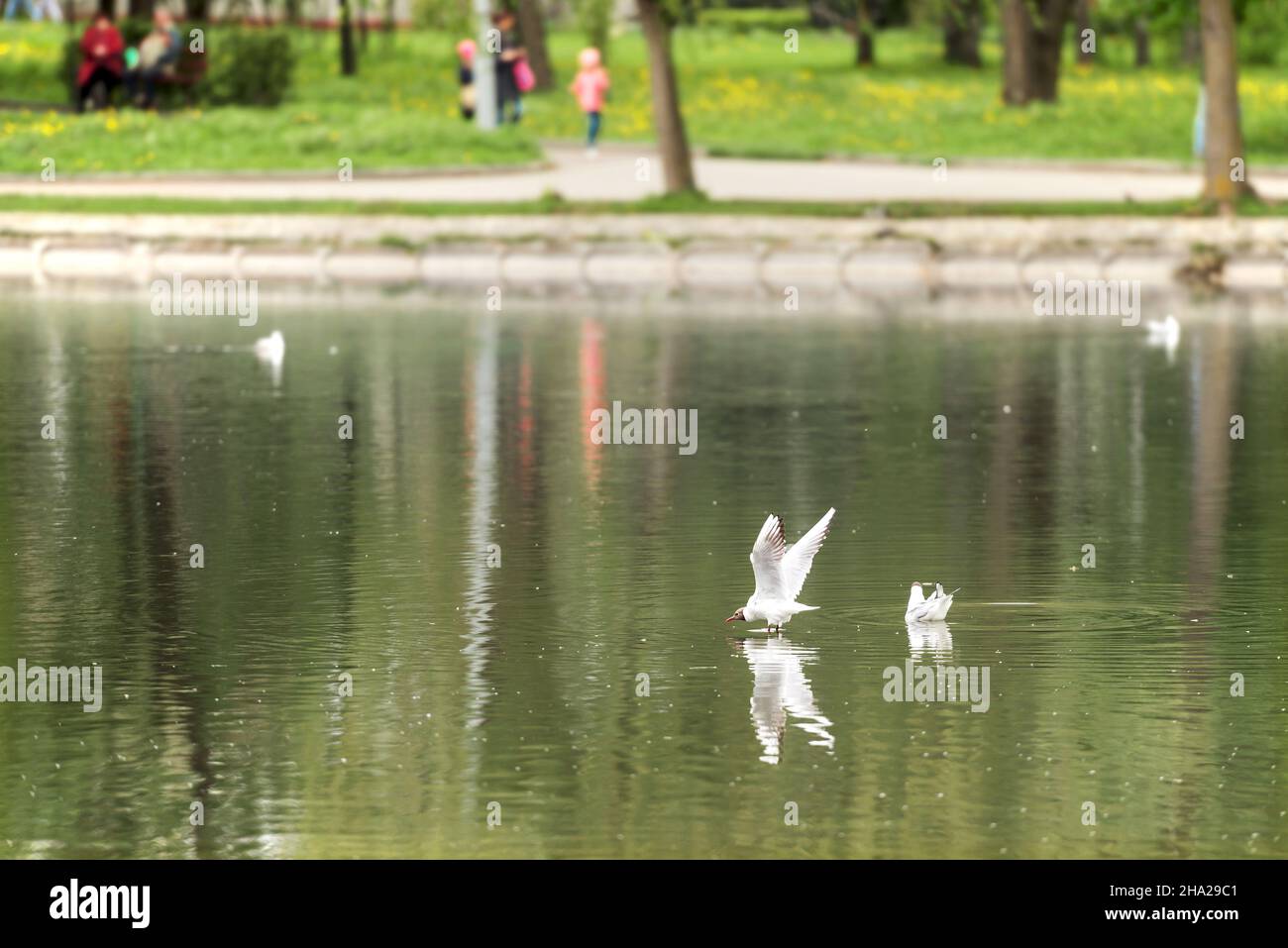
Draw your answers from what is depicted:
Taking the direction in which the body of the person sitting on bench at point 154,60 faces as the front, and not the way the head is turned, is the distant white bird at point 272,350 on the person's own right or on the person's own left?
on the person's own left

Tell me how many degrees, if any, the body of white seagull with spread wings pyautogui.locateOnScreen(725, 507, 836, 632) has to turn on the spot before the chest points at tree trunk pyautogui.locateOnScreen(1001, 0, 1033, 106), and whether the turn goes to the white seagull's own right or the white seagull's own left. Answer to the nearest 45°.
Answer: approximately 90° to the white seagull's own right

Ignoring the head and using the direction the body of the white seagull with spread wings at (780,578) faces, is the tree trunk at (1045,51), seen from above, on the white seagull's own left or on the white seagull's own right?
on the white seagull's own right

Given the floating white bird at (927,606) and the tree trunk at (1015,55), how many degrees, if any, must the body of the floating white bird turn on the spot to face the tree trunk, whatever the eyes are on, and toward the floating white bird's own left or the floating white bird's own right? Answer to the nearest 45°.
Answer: approximately 90° to the floating white bird's own right

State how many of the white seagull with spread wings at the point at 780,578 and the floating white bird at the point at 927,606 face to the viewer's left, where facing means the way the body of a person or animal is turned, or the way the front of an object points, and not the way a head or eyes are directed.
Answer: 2

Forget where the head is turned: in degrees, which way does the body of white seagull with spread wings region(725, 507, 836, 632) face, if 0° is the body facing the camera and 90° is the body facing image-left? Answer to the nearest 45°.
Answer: approximately 90°

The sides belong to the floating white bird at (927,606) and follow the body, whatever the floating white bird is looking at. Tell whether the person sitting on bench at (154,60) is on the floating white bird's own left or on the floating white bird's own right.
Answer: on the floating white bird's own right

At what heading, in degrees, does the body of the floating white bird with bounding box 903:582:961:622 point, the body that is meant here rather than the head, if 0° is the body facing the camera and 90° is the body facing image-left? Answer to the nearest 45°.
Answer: approximately 90°

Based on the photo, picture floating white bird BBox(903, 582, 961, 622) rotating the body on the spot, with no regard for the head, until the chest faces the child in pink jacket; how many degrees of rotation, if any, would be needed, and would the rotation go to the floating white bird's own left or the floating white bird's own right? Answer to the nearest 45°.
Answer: approximately 90° to the floating white bird's own right
